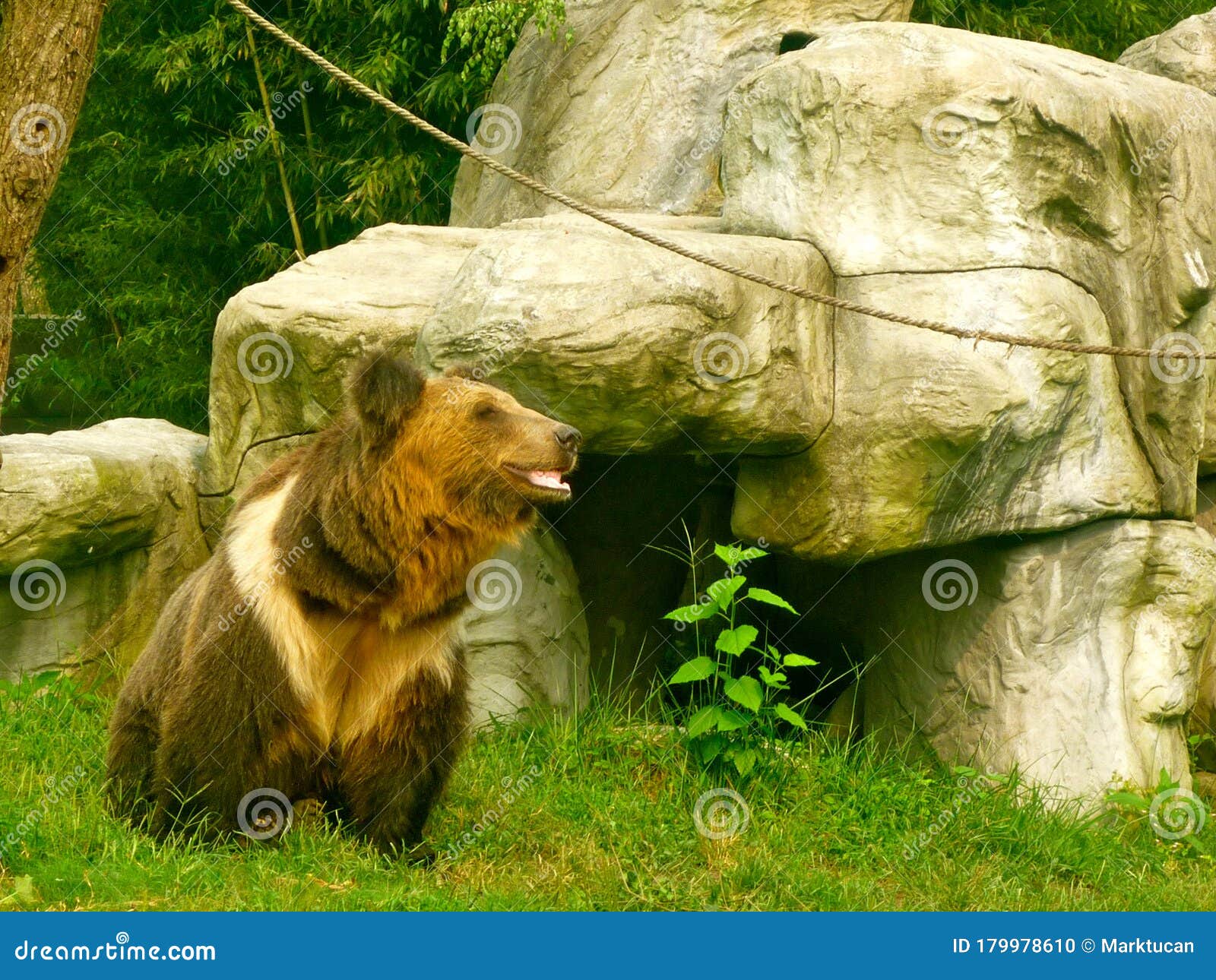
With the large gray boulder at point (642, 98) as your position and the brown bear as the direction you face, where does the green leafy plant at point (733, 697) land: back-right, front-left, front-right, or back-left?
front-left

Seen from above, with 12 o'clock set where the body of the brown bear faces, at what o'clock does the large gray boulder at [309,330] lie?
The large gray boulder is roughly at 7 o'clock from the brown bear.

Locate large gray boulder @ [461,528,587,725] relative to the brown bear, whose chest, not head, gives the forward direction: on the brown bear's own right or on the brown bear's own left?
on the brown bear's own left

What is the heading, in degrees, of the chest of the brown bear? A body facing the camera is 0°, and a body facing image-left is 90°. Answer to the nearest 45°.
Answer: approximately 315°

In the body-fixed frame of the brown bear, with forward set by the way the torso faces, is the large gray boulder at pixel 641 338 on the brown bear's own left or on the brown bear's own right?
on the brown bear's own left

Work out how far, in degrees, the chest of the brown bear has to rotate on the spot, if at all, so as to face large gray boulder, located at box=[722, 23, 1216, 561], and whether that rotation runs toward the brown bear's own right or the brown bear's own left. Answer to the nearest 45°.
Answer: approximately 90° to the brown bear's own left

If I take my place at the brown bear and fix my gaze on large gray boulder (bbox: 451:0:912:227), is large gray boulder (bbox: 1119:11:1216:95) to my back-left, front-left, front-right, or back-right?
front-right

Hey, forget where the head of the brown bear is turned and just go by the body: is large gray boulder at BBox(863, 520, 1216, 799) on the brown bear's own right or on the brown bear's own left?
on the brown bear's own left

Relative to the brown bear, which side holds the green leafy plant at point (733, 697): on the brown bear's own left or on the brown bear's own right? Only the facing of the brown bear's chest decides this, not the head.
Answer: on the brown bear's own left
